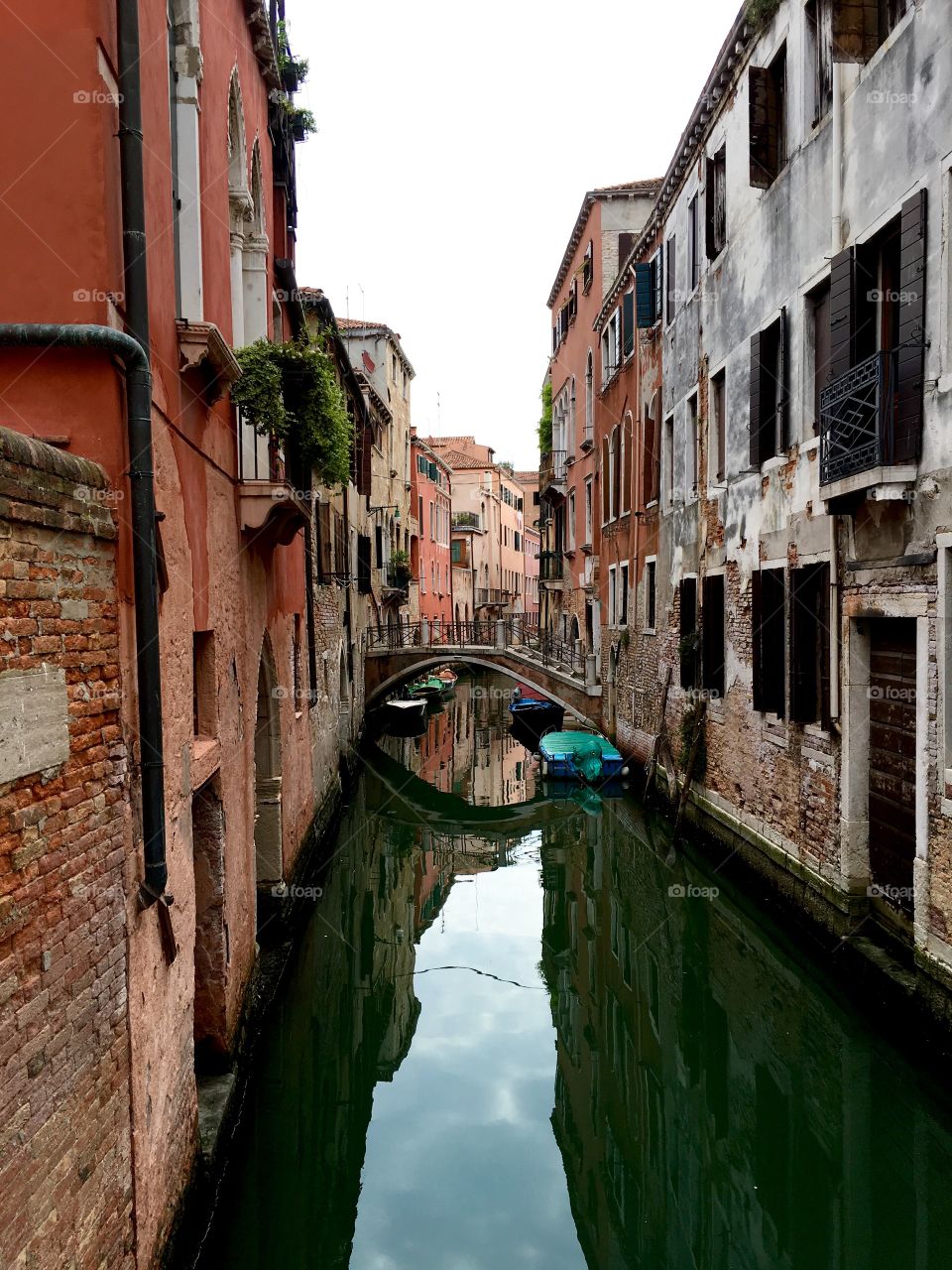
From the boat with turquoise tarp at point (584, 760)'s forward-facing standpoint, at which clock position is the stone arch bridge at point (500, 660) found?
The stone arch bridge is roughly at 11 o'clock from the boat with turquoise tarp.

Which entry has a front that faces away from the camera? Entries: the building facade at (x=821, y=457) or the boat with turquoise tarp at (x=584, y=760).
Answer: the boat with turquoise tarp

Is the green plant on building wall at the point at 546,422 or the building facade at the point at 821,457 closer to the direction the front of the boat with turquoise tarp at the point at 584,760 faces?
the green plant on building wall

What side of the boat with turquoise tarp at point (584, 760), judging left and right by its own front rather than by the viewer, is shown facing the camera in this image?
back

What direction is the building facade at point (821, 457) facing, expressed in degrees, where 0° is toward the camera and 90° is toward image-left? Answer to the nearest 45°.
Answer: approximately 90°

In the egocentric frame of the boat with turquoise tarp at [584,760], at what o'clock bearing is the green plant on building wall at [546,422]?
The green plant on building wall is roughly at 12 o'clock from the boat with turquoise tarp.

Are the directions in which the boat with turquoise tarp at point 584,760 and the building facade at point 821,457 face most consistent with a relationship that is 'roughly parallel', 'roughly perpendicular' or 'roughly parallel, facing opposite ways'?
roughly perpendicular

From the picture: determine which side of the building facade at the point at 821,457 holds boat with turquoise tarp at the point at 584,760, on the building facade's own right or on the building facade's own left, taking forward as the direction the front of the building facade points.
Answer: on the building facade's own right

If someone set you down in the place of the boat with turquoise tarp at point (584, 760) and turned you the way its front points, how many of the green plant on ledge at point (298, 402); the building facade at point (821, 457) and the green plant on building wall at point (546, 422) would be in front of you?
1

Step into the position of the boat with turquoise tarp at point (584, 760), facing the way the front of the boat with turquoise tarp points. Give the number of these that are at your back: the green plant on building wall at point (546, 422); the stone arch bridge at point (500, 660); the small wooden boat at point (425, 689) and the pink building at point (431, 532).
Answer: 0

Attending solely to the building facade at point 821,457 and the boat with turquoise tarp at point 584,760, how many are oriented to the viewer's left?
1
